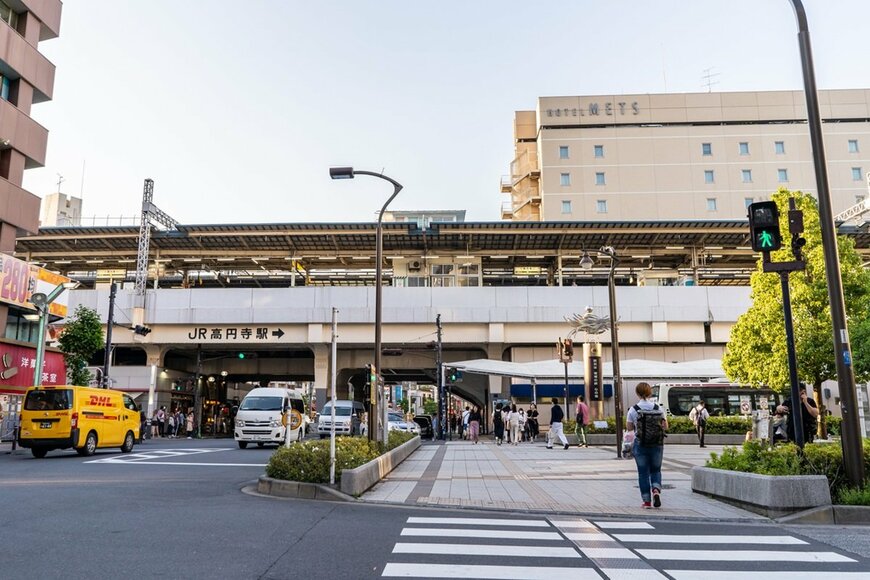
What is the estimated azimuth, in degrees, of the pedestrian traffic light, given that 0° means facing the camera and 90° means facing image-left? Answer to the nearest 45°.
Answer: approximately 0°

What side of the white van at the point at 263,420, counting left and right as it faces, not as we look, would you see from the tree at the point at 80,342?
right

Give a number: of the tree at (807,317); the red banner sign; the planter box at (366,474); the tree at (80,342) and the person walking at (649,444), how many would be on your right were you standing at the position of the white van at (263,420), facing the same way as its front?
2

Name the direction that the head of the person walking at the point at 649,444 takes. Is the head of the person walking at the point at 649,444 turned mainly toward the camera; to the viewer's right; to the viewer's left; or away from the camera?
away from the camera

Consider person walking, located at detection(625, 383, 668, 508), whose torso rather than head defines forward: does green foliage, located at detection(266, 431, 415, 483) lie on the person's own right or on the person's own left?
on the person's own left

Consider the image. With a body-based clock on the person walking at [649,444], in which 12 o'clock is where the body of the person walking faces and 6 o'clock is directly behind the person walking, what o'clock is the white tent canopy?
The white tent canopy is roughly at 12 o'clock from the person walking.

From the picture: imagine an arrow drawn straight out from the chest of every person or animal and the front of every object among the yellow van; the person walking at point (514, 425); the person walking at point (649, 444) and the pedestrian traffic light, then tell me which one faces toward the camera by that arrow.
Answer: the pedestrian traffic light

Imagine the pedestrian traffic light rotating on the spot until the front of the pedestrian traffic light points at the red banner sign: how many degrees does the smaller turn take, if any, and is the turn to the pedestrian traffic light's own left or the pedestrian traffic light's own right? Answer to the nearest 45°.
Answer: approximately 90° to the pedestrian traffic light's own right
